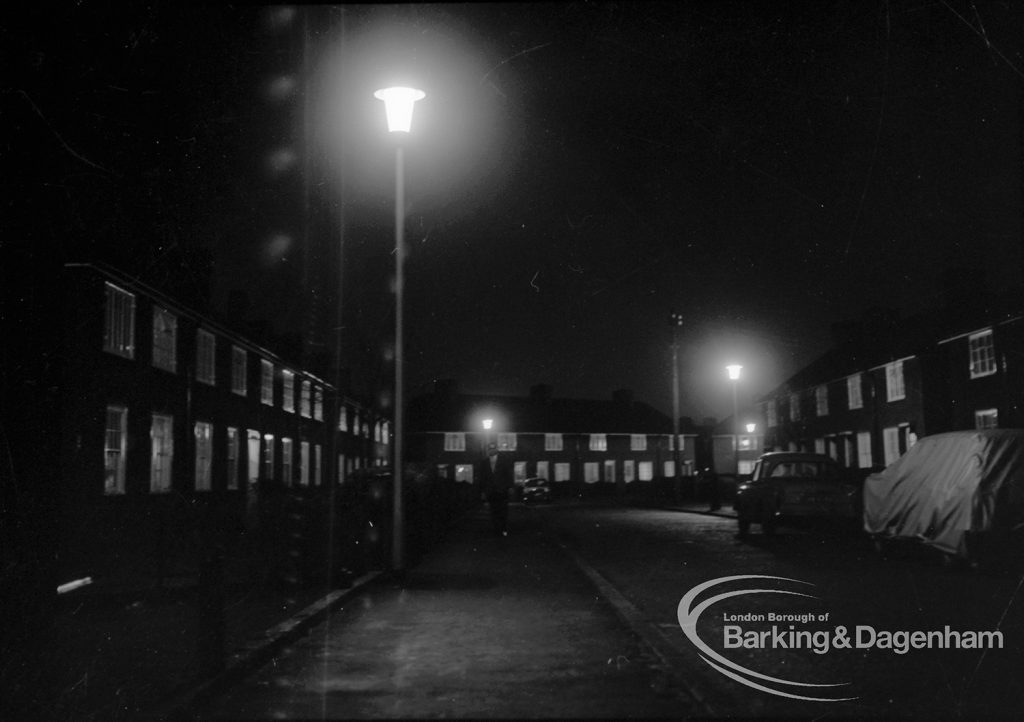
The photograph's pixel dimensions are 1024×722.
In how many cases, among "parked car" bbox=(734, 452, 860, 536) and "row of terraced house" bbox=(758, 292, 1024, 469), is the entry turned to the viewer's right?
0

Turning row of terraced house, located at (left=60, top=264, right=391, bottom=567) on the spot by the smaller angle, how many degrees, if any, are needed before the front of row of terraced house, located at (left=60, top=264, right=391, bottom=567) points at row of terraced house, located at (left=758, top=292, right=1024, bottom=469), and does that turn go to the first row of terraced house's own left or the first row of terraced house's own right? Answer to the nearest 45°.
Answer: approximately 45° to the first row of terraced house's own left

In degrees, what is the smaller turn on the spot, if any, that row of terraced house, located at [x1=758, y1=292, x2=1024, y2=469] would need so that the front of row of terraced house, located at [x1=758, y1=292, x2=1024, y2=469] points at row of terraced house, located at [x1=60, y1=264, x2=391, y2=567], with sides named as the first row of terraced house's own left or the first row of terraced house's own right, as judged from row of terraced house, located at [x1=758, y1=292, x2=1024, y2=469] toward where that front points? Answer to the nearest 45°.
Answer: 0° — it already faces it

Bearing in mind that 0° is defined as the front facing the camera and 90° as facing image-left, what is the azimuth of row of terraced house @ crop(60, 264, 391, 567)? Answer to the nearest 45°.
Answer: approximately 315°

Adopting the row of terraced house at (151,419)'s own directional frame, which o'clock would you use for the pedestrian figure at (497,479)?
The pedestrian figure is roughly at 11 o'clock from the row of terraced house.

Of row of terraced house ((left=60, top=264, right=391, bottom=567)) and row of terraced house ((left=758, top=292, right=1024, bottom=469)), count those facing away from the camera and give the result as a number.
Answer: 0

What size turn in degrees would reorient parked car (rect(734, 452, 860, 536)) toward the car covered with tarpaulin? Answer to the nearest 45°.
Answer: approximately 180°

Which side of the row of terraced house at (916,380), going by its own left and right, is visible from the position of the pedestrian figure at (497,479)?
front

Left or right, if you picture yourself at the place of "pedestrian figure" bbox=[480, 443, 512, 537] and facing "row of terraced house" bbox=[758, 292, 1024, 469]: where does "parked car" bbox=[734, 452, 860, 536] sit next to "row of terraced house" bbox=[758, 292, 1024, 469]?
right

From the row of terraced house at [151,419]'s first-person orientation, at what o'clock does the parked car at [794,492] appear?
The parked car is roughly at 11 o'clock from the row of terraced house.

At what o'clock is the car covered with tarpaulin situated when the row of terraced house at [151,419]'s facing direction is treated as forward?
The car covered with tarpaulin is roughly at 12 o'clock from the row of terraced house.

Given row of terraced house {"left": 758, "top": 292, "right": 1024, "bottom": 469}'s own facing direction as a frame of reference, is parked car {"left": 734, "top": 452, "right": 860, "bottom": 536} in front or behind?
in front
